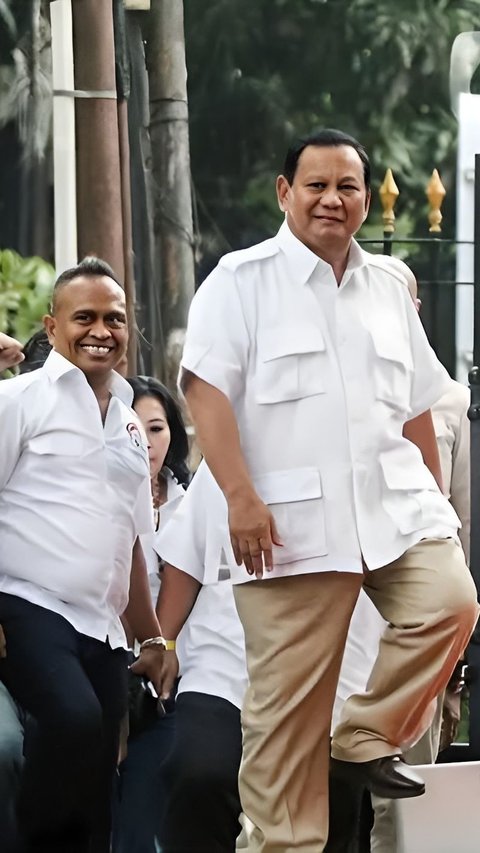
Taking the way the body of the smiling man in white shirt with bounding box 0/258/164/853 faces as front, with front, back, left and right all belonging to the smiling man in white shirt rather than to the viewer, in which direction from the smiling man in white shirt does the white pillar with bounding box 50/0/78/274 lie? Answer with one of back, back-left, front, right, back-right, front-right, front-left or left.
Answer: back-left

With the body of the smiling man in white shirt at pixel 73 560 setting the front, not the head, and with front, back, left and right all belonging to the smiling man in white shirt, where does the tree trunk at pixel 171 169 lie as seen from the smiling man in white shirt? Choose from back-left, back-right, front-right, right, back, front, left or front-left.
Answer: back-left

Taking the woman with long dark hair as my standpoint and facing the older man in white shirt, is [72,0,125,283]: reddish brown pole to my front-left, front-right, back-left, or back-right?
back-left

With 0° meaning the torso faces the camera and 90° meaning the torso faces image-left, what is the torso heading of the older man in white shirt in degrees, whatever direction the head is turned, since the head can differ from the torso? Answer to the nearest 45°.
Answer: approximately 315°

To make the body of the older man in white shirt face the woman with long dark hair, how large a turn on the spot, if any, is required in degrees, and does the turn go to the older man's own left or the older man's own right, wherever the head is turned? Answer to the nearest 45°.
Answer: approximately 180°

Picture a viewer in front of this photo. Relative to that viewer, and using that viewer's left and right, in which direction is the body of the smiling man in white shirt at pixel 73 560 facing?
facing the viewer and to the right of the viewer

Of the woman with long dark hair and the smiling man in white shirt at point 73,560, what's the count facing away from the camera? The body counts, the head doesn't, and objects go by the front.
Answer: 0

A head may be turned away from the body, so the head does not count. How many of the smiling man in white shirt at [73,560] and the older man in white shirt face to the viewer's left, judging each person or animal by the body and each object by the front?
0

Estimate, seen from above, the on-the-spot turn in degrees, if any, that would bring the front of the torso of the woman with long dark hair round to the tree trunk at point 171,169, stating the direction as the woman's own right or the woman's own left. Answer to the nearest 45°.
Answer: approximately 135° to the woman's own right
